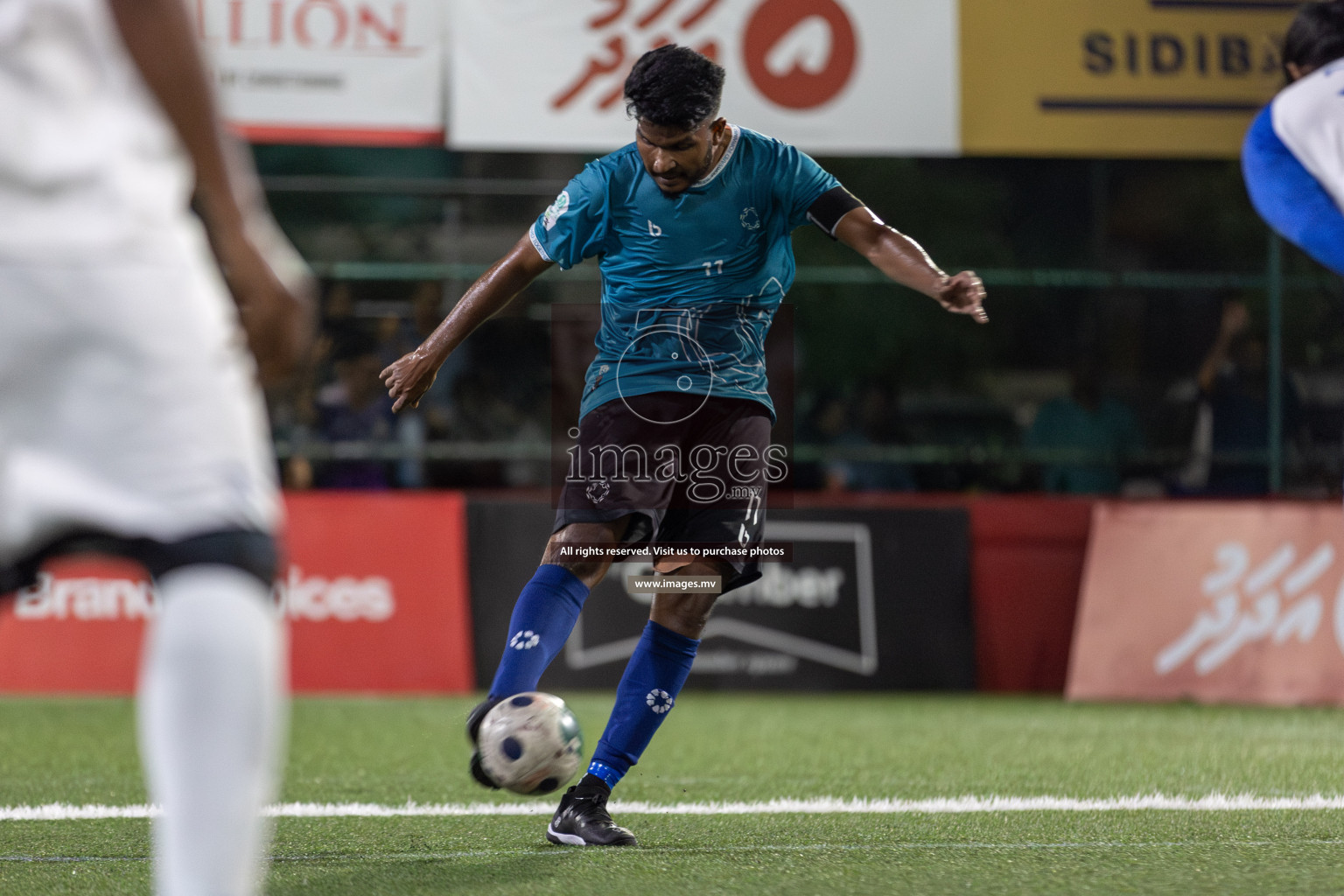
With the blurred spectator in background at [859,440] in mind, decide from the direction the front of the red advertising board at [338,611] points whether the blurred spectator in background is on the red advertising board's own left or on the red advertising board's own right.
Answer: on the red advertising board's own left

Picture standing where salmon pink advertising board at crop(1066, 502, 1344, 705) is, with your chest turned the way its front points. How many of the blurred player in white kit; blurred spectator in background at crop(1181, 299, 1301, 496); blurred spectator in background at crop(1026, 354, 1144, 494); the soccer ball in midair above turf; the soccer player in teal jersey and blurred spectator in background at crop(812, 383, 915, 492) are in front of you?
3

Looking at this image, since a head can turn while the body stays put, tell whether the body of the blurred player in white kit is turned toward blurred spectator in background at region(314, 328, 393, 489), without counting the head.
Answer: yes

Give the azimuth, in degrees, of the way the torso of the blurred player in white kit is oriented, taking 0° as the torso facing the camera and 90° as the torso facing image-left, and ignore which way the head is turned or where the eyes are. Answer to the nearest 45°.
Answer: approximately 180°

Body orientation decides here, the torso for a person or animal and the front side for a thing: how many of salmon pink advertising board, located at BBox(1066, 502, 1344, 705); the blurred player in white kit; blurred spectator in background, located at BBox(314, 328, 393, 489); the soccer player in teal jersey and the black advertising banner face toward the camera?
4

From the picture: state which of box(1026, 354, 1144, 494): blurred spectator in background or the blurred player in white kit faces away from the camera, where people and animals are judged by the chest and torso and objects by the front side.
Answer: the blurred player in white kit

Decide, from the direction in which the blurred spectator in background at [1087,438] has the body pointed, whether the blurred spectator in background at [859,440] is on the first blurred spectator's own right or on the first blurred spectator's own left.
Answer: on the first blurred spectator's own right

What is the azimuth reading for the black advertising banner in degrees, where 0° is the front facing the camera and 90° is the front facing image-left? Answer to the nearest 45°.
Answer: approximately 0°

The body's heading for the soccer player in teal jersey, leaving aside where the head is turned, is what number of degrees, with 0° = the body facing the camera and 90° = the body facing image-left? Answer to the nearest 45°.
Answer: approximately 0°
